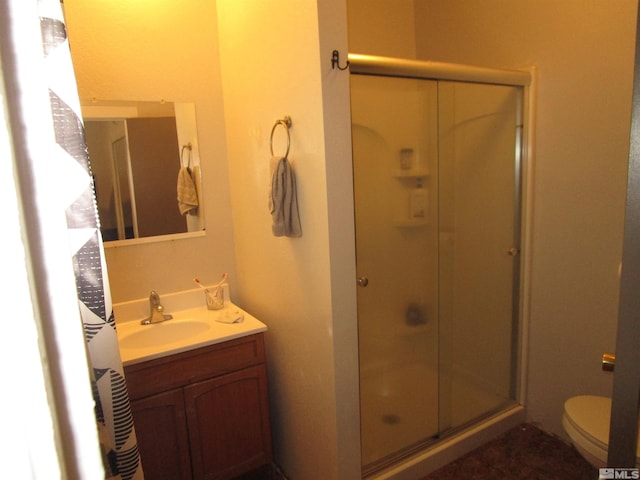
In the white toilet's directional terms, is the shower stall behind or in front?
in front

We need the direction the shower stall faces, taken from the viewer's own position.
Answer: facing the viewer and to the right of the viewer

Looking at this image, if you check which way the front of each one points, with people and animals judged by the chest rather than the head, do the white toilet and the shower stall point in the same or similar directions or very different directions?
very different directions

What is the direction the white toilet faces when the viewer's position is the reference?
facing away from the viewer and to the left of the viewer

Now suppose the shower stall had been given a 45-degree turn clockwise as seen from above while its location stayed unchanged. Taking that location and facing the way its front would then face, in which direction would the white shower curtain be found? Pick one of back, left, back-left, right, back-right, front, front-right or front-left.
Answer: front

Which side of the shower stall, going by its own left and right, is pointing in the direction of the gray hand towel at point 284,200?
right

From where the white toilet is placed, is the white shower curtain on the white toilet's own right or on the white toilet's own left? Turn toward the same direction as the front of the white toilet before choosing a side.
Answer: on the white toilet's own left

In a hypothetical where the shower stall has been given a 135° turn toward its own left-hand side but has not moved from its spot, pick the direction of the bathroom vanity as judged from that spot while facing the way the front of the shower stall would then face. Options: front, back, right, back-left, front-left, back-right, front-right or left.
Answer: back-left
